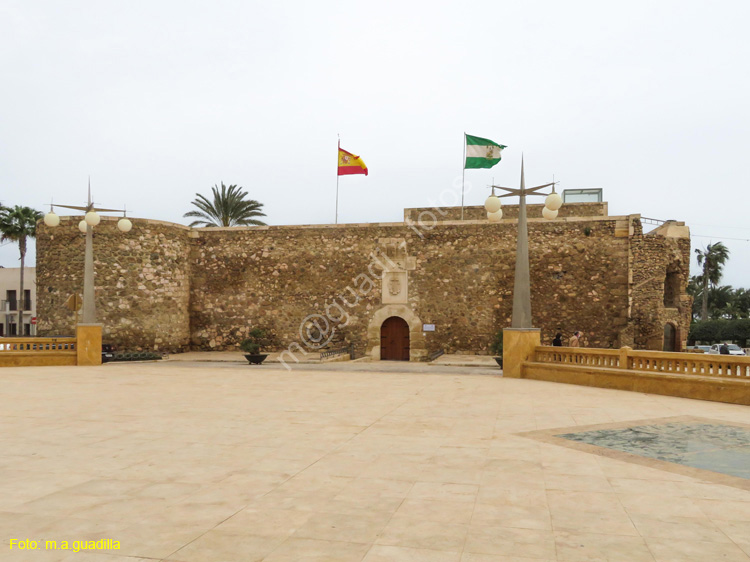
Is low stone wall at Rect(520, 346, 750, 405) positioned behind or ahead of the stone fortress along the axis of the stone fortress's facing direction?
ahead

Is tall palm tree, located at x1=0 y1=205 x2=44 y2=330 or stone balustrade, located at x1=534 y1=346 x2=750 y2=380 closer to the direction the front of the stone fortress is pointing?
the stone balustrade

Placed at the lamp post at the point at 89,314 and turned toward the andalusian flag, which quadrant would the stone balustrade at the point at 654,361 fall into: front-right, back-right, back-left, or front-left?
front-right

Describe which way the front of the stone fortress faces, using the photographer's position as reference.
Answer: facing the viewer

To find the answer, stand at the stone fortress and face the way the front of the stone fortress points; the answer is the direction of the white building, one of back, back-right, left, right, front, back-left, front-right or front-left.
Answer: back-right

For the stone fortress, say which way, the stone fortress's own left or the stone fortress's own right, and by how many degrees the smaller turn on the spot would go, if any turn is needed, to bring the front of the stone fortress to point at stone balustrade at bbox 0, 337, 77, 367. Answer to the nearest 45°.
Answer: approximately 45° to the stone fortress's own right

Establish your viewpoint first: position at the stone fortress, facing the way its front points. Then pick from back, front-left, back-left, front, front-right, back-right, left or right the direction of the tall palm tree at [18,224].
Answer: back-right
